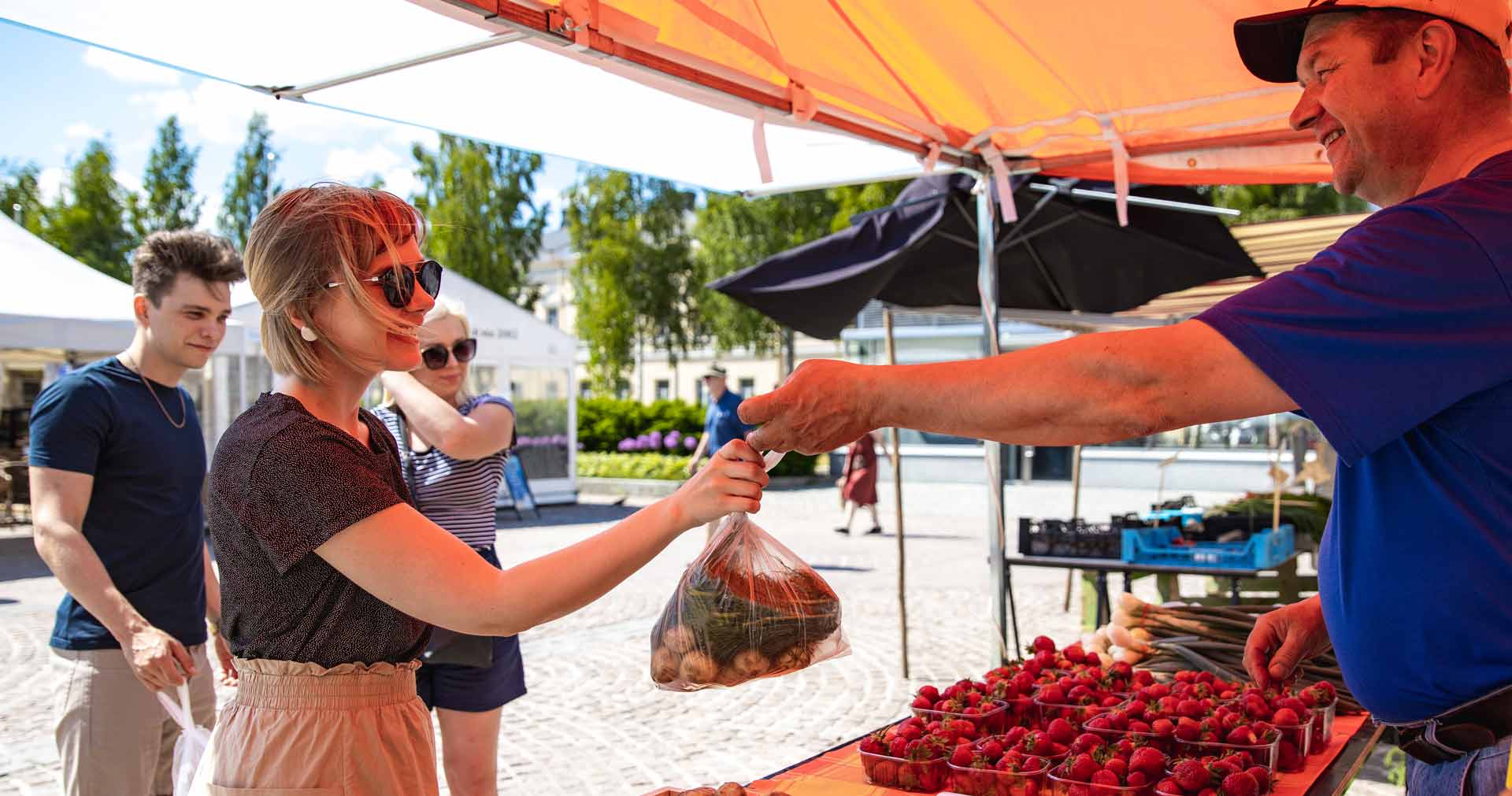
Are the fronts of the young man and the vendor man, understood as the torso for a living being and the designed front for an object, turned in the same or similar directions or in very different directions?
very different directions

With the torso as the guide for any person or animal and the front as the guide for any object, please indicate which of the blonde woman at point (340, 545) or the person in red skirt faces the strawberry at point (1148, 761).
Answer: the blonde woman

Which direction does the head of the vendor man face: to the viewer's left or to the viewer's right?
to the viewer's left

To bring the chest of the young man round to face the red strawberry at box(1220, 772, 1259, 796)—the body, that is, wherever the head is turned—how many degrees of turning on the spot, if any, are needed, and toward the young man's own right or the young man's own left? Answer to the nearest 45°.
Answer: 0° — they already face it

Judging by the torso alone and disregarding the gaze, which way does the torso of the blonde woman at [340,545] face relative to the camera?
to the viewer's right

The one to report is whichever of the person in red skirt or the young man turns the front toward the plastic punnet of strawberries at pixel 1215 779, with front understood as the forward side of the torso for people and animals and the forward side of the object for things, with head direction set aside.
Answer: the young man

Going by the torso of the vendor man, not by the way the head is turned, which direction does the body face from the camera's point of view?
to the viewer's left

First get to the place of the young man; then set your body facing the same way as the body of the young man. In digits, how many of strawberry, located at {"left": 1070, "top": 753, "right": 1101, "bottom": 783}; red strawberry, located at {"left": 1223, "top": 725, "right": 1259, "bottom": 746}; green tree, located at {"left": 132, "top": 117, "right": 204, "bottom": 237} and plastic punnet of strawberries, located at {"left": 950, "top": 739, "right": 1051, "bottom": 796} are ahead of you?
3
